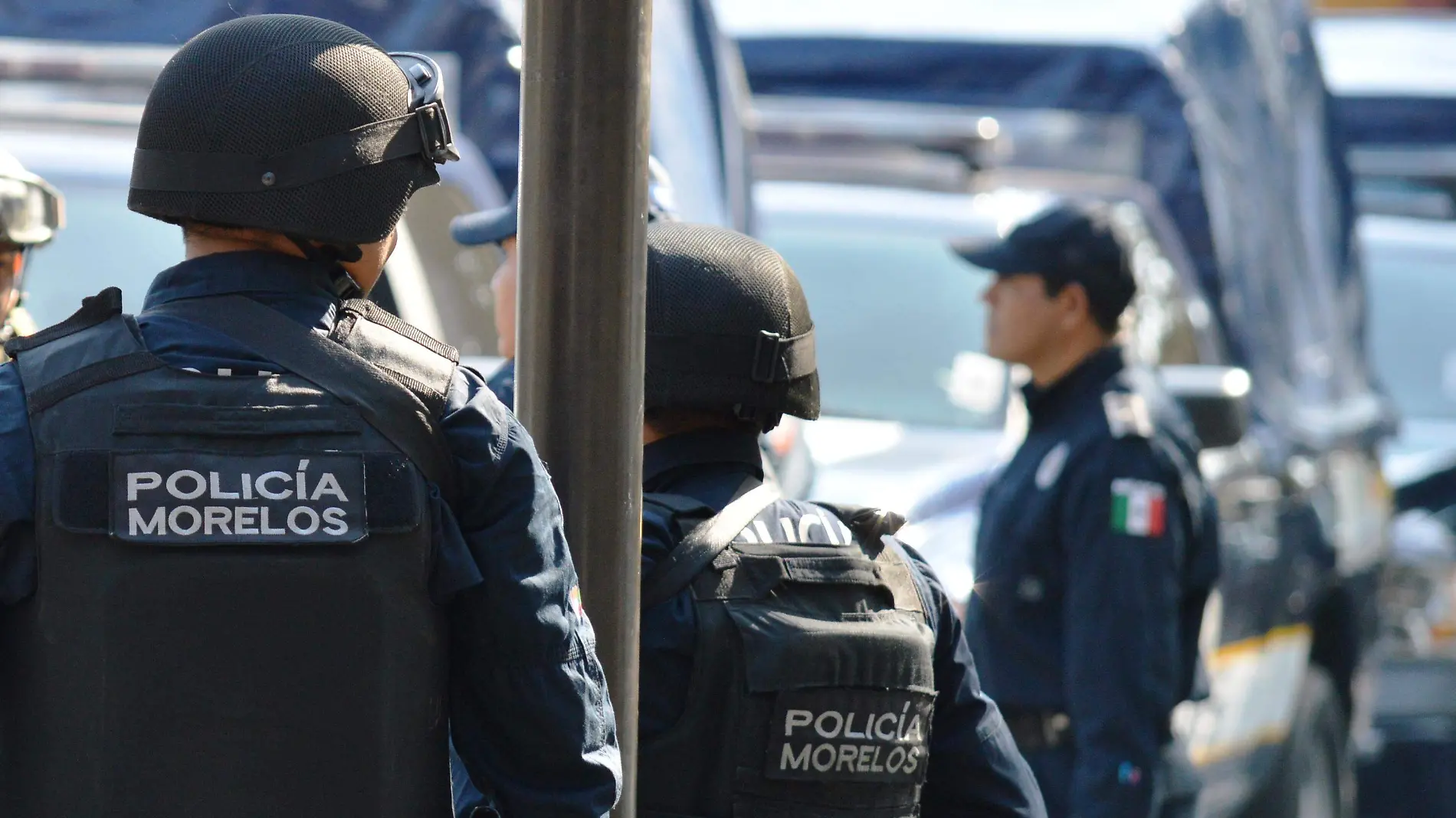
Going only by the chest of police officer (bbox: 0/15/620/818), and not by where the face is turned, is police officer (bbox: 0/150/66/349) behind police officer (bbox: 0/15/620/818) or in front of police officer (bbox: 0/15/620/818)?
in front

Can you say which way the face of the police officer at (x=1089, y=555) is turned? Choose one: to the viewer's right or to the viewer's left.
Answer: to the viewer's left

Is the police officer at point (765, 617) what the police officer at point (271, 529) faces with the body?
no

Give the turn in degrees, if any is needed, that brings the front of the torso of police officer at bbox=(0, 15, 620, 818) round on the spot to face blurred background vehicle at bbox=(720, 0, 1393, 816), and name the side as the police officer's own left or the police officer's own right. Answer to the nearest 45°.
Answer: approximately 45° to the police officer's own right

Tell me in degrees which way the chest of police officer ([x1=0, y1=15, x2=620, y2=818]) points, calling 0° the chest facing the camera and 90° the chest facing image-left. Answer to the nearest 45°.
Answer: approximately 180°

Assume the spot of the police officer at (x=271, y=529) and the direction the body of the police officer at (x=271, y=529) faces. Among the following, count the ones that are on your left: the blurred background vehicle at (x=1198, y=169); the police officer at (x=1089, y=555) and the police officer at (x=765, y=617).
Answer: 0

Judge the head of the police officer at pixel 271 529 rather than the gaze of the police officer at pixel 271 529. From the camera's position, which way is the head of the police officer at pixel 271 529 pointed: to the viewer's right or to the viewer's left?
to the viewer's right

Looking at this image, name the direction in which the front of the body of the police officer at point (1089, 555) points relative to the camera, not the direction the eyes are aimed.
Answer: to the viewer's left

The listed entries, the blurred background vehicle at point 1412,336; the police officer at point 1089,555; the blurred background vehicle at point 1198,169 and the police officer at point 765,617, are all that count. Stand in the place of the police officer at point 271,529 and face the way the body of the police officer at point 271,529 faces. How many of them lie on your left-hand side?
0

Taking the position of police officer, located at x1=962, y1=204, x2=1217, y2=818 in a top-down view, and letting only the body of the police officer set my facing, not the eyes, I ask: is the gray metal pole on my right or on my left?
on my left
